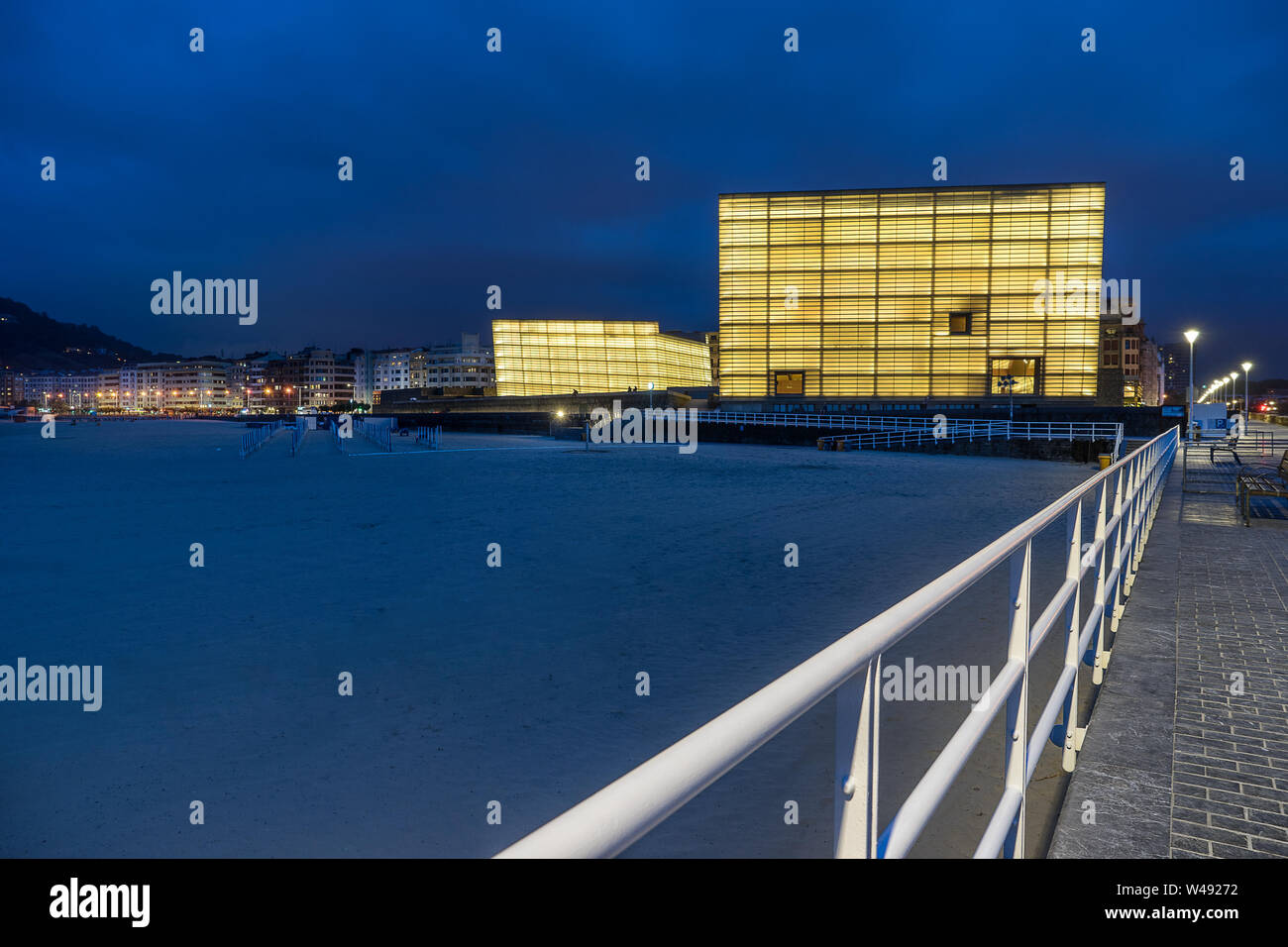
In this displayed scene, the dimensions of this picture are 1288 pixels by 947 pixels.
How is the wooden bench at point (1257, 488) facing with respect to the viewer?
to the viewer's left

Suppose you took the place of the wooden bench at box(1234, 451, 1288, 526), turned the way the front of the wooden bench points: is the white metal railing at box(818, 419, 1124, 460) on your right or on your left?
on your right
